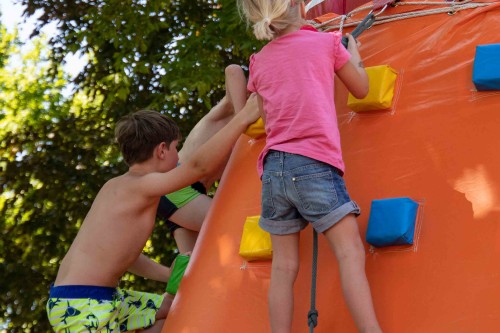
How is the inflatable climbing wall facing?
toward the camera

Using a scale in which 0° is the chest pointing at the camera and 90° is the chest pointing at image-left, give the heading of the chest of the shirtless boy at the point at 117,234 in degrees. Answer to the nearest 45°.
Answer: approximately 225°

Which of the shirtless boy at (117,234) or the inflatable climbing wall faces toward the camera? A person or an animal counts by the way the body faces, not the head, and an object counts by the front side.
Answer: the inflatable climbing wall

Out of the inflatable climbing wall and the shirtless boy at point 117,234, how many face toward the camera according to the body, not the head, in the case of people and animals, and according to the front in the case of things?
1

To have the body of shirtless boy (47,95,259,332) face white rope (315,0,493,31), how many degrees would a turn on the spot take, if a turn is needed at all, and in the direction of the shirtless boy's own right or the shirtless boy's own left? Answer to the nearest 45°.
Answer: approximately 45° to the shirtless boy's own right
